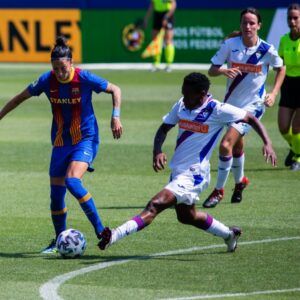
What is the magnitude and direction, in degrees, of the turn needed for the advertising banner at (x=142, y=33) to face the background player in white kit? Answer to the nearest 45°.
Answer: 0° — it already faces them

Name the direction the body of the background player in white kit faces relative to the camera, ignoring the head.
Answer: toward the camera

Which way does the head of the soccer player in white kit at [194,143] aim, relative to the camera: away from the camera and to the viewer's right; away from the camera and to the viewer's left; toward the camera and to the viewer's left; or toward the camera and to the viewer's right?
toward the camera and to the viewer's left

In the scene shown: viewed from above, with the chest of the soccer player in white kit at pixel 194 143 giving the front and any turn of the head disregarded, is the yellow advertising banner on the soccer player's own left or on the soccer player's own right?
on the soccer player's own right

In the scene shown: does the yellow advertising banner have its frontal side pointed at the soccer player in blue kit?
yes

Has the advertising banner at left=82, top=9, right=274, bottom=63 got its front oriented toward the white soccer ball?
yes

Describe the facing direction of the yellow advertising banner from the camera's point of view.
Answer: facing the viewer

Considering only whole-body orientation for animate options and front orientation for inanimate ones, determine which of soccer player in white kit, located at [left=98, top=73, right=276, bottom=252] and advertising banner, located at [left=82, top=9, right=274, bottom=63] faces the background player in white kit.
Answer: the advertising banner

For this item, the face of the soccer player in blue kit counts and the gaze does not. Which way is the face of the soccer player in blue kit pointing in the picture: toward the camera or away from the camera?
toward the camera

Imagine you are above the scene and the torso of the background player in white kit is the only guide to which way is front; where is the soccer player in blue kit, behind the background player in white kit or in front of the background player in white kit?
in front

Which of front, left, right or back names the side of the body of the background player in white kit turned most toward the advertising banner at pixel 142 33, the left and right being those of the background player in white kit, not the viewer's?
back

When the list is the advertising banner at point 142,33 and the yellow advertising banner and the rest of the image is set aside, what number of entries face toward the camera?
2

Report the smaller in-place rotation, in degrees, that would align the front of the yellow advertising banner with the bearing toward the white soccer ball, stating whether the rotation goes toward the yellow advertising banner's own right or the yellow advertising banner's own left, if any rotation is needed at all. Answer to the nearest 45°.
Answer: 0° — it already faces it

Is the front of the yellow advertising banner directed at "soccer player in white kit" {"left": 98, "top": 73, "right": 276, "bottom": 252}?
yes

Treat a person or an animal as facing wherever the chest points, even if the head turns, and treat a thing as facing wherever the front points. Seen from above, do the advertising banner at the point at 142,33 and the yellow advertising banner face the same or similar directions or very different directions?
same or similar directions
